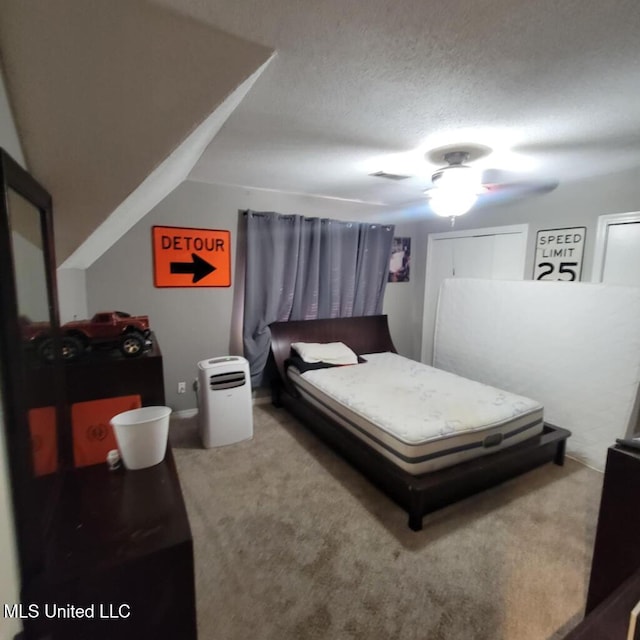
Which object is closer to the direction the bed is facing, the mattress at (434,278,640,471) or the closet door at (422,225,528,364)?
the mattress

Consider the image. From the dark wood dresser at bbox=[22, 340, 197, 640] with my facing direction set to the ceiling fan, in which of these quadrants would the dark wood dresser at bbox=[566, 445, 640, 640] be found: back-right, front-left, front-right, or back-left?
front-right

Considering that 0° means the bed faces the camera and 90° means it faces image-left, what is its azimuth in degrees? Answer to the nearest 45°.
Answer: approximately 315°

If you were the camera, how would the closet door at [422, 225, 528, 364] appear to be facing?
facing the viewer and to the left of the viewer

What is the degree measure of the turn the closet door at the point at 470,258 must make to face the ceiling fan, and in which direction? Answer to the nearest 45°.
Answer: approximately 45° to its left

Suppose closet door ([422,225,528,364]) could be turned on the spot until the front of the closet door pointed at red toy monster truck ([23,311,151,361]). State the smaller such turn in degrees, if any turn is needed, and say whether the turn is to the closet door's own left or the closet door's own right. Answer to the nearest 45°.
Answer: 0° — it already faces it

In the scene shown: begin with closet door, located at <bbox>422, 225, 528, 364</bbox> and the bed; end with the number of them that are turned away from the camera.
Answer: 0

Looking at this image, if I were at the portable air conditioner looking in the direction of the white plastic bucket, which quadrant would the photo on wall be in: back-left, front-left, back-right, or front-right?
back-left

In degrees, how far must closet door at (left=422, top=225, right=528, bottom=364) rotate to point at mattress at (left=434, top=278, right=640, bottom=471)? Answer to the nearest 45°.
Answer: approximately 90° to its left

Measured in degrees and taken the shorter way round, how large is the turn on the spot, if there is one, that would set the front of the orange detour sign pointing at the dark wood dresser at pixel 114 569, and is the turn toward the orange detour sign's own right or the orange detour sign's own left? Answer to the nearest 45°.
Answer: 0° — it already faces it

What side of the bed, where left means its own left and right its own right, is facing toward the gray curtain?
back

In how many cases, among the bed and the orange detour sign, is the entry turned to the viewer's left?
0

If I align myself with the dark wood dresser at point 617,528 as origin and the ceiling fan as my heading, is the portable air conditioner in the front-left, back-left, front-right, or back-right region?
front-left

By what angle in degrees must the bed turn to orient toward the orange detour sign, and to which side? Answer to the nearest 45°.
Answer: approximately 135° to its right

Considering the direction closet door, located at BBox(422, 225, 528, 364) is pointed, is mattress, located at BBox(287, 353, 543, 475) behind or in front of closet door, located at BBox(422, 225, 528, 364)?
in front

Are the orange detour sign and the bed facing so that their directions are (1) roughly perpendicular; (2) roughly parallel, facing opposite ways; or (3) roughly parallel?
roughly parallel

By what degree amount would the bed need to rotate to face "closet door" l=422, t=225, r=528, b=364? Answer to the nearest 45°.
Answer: approximately 135° to its left

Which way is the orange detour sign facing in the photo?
toward the camera

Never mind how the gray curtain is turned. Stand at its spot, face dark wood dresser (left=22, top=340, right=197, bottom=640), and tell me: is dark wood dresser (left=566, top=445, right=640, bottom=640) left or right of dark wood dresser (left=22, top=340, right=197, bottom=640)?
left
